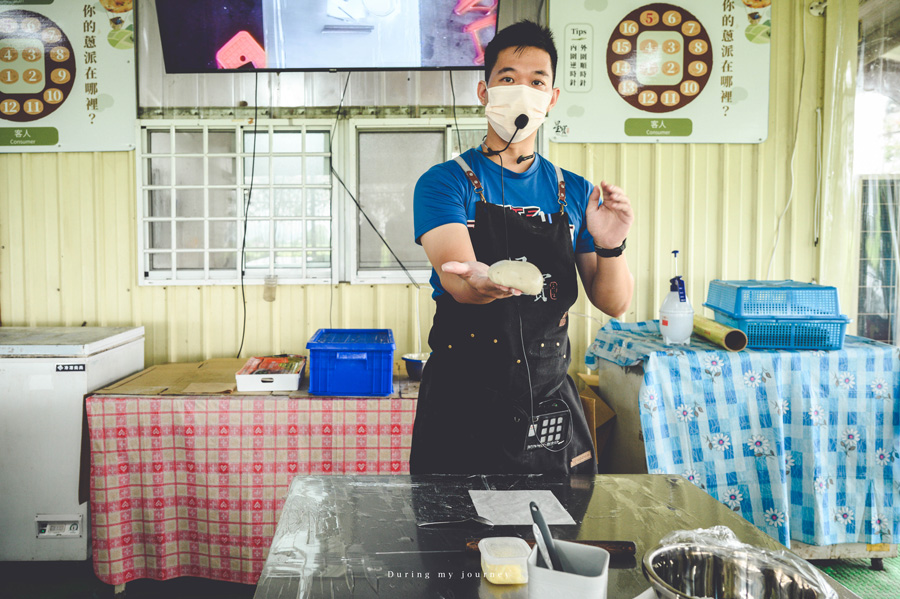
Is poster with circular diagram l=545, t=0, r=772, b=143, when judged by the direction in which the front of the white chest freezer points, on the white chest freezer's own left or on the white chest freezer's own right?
on the white chest freezer's own left

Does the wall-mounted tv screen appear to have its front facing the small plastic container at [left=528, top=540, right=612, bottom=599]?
yes

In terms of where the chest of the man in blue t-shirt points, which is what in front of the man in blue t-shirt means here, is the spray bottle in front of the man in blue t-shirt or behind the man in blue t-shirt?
behind
